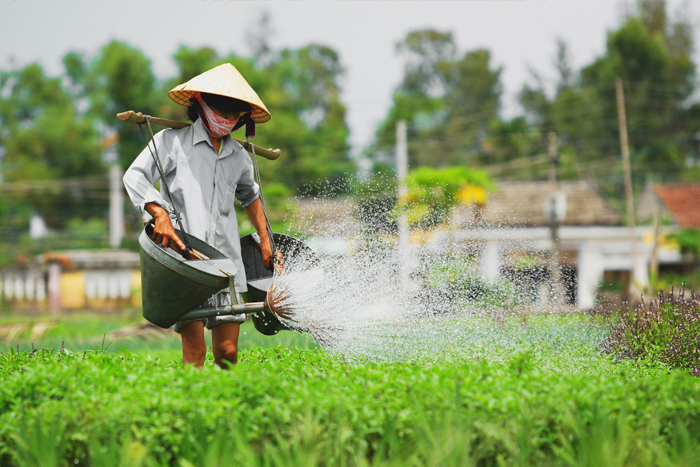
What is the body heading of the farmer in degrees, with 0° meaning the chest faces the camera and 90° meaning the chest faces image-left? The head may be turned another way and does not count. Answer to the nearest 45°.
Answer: approximately 315°

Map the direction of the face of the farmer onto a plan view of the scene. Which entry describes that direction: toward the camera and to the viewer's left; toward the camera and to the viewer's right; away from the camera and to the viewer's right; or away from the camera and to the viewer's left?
toward the camera and to the viewer's right

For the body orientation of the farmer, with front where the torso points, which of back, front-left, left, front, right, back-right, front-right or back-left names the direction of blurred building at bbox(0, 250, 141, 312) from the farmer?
back-left

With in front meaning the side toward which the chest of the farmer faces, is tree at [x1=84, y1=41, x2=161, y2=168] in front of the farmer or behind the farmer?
behind

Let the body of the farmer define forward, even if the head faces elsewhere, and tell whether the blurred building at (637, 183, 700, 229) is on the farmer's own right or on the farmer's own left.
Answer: on the farmer's own left

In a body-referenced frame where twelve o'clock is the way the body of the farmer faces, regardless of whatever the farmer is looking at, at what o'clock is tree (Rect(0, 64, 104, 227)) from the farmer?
The tree is roughly at 7 o'clock from the farmer.
